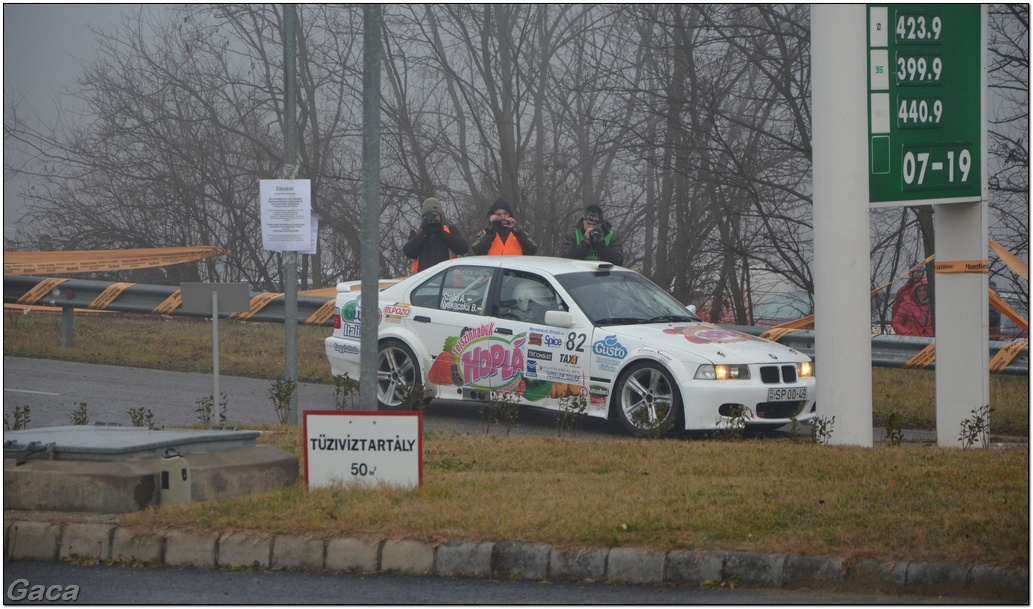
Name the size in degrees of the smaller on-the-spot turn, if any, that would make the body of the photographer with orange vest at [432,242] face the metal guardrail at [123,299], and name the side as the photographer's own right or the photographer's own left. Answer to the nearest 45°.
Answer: approximately 135° to the photographer's own right

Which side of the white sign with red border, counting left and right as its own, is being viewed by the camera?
front

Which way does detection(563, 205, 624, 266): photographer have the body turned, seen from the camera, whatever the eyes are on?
toward the camera

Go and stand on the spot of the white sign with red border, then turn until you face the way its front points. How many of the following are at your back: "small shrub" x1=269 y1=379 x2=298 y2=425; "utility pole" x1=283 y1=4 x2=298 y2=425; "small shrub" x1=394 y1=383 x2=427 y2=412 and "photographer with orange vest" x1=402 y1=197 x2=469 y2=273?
4

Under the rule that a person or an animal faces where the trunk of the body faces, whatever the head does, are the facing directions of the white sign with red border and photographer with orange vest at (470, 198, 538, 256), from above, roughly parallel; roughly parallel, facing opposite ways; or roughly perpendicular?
roughly parallel

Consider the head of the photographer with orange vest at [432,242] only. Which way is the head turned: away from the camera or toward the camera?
toward the camera

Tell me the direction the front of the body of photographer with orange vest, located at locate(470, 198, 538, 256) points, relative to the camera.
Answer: toward the camera

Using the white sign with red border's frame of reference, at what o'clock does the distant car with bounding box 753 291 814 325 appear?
The distant car is roughly at 7 o'clock from the white sign with red border.

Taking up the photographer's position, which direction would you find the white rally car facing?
facing the viewer and to the right of the viewer

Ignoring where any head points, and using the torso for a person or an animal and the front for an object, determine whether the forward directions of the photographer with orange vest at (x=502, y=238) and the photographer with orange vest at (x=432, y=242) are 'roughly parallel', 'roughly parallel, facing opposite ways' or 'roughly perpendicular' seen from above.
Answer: roughly parallel

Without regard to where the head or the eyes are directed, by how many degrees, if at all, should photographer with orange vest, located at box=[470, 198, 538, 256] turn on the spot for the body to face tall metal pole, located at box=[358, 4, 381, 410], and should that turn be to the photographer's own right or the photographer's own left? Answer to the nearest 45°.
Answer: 0° — they already face it

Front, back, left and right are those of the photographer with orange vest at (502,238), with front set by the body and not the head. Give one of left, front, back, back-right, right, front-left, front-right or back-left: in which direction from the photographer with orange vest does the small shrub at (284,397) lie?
front-right

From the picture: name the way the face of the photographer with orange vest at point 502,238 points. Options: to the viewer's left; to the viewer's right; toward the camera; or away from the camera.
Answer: toward the camera

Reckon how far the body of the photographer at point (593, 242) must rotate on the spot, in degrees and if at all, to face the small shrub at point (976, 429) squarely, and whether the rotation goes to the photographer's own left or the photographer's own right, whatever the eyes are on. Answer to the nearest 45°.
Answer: approximately 45° to the photographer's own left

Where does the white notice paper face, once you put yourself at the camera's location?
facing the viewer
